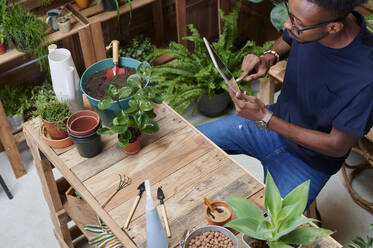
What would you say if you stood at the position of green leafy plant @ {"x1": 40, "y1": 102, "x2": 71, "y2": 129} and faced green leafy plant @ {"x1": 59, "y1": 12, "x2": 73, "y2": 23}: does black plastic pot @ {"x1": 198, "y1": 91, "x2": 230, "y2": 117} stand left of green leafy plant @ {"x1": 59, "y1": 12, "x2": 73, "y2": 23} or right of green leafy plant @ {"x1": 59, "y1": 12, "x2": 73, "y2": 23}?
right

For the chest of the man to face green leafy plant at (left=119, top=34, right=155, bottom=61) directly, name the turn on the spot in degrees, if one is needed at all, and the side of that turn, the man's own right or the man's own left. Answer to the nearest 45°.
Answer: approximately 90° to the man's own right

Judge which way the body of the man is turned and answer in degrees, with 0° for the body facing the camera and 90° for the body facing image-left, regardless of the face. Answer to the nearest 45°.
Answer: approximately 45°

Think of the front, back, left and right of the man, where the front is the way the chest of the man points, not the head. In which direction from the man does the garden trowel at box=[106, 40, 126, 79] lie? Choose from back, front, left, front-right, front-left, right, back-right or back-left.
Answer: front-right

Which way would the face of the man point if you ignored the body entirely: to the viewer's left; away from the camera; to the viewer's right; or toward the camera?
to the viewer's left

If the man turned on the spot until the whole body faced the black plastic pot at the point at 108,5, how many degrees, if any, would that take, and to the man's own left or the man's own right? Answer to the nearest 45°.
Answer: approximately 90° to the man's own right

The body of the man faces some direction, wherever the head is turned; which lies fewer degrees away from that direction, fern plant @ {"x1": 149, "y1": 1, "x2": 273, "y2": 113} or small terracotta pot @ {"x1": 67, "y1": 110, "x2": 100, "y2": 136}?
the small terracotta pot

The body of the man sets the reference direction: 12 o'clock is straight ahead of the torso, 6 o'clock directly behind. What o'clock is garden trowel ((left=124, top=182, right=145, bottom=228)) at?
The garden trowel is roughly at 12 o'clock from the man.

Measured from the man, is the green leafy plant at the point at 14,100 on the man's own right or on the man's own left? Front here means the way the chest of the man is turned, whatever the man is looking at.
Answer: on the man's own right
